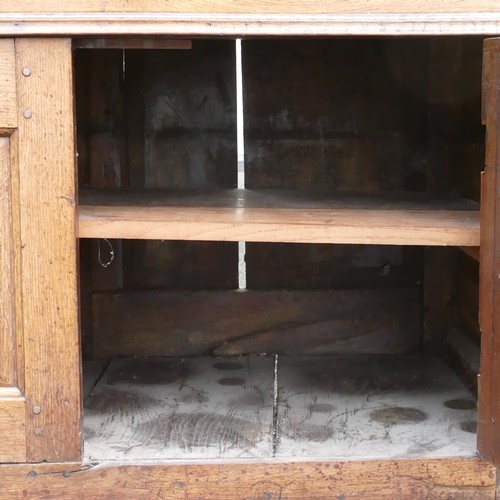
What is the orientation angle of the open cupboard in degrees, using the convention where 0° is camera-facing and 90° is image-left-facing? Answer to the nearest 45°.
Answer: approximately 0°
